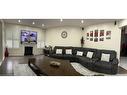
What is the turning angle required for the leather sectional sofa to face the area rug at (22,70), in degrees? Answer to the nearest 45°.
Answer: approximately 45° to its right

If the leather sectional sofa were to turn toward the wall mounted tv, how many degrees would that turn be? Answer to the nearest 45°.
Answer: approximately 45° to its right

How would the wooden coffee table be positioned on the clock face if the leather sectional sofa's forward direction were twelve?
The wooden coffee table is roughly at 1 o'clock from the leather sectional sofa.

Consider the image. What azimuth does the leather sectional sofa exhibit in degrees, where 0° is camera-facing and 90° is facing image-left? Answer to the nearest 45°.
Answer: approximately 45°
